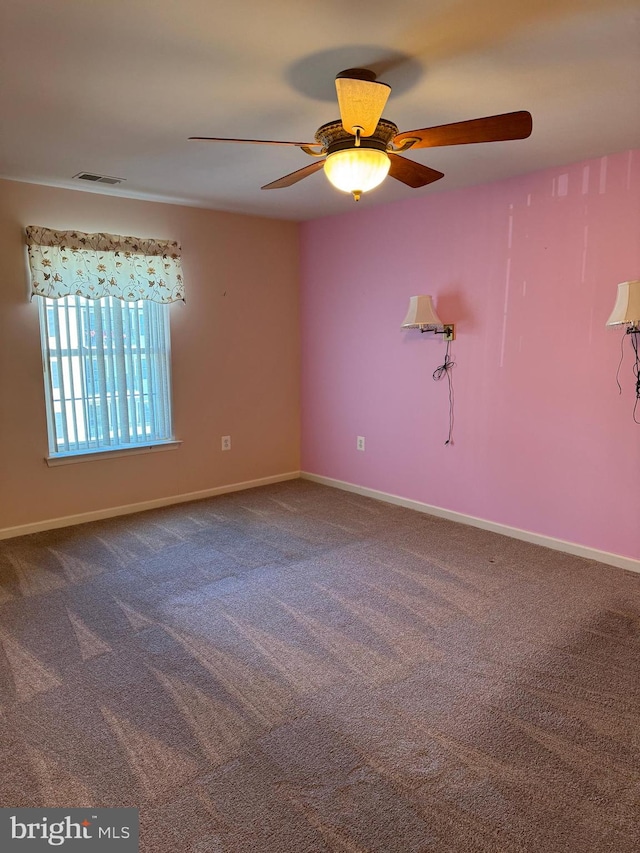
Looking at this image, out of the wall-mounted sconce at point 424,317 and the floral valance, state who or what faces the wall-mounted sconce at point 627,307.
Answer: the floral valance

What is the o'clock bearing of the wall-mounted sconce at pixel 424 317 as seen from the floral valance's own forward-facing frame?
The wall-mounted sconce is roughly at 11 o'clock from the floral valance.

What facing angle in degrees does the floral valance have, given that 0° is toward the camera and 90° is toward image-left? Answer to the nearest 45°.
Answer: approximately 315°

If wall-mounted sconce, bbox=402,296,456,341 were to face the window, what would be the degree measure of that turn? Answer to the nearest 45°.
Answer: approximately 45° to its right

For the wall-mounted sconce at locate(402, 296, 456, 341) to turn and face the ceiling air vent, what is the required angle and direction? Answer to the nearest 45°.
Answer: approximately 45° to its right

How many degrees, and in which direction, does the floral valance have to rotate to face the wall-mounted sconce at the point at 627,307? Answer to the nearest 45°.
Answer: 0° — it already faces it

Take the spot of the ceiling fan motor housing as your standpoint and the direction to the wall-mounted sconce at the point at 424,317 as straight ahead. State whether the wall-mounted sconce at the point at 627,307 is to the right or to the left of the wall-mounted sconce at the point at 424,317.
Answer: right

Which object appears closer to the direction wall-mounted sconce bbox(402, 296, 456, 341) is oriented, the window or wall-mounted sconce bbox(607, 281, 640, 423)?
the window

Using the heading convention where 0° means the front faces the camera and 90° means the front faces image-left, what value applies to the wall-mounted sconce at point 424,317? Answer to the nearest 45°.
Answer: approximately 45°
